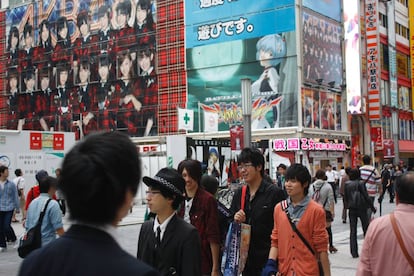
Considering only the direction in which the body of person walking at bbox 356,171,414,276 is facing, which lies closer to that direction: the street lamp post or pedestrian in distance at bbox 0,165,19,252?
the street lamp post

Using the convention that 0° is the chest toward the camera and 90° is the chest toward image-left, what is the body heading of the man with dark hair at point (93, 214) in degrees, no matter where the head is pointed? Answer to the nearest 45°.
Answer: approximately 225°

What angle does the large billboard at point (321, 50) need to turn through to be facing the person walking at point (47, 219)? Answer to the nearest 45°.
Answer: approximately 45° to its right

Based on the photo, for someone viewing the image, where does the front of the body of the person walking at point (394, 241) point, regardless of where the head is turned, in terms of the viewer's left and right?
facing away from the viewer

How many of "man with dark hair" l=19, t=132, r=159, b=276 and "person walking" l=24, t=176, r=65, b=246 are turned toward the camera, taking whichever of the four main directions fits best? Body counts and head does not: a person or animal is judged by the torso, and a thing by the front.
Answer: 0

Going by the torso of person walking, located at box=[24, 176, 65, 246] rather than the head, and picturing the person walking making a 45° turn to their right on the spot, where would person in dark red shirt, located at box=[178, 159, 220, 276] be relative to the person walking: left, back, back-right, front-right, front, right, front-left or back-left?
front-right

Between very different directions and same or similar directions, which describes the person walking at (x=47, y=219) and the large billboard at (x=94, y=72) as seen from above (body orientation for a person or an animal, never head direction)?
very different directions

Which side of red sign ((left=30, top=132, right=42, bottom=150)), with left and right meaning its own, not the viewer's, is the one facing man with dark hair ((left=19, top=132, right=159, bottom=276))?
front

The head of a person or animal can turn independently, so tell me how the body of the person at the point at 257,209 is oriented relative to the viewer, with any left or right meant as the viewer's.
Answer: facing the viewer and to the left of the viewer

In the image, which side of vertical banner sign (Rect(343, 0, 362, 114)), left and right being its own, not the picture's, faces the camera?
front

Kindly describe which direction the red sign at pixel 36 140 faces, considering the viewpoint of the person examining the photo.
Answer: facing the viewer

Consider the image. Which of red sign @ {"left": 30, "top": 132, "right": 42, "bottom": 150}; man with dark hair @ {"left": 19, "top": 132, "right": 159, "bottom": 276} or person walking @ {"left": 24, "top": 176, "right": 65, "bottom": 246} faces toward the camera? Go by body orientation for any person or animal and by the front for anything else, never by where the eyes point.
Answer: the red sign

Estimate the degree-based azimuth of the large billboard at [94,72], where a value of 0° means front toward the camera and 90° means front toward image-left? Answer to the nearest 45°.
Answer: approximately 45°

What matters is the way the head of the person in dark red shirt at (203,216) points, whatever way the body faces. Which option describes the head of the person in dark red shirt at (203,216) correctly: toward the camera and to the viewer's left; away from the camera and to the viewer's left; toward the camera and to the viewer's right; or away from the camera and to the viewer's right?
toward the camera and to the viewer's left
